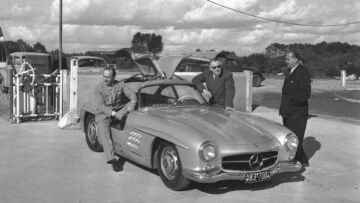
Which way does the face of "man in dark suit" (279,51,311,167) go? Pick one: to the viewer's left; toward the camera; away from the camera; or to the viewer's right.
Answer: to the viewer's left

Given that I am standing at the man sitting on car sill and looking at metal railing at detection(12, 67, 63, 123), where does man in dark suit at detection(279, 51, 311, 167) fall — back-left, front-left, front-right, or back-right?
back-right

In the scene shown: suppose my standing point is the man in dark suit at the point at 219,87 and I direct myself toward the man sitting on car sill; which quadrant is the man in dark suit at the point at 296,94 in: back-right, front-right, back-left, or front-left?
back-left

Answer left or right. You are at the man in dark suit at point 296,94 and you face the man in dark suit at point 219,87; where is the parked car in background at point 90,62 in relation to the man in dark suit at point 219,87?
right
